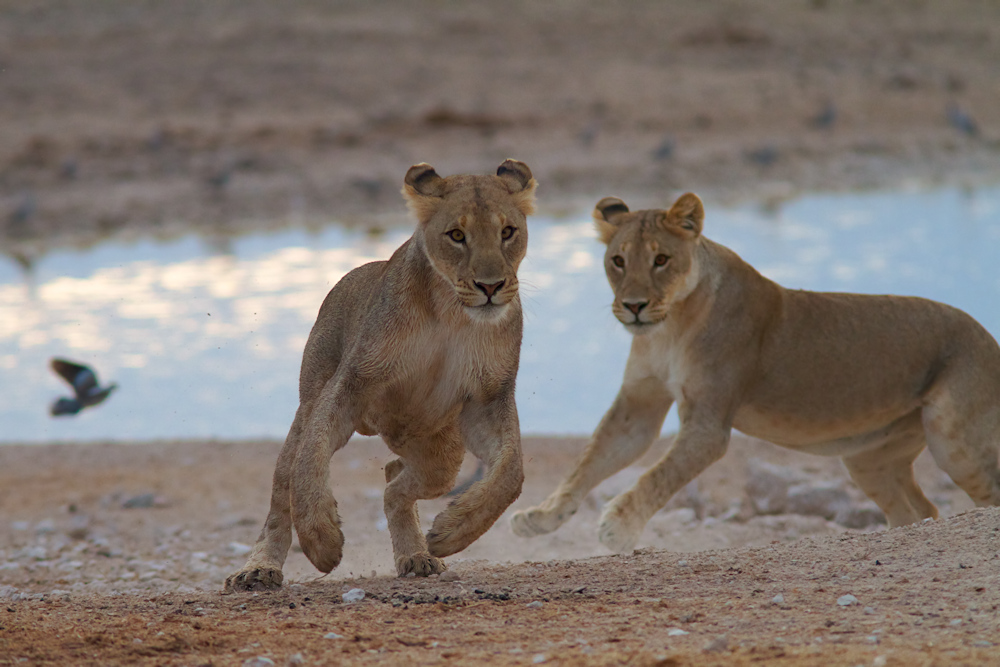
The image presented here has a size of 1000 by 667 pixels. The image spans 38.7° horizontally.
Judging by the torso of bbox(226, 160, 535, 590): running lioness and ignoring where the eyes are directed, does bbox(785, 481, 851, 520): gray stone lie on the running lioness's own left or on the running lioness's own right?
on the running lioness's own left

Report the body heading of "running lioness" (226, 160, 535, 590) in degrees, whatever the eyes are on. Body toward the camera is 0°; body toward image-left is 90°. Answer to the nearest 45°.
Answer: approximately 315°

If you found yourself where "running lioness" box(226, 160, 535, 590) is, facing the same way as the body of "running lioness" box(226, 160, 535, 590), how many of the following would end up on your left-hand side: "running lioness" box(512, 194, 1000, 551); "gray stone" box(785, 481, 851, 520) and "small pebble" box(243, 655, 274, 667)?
2

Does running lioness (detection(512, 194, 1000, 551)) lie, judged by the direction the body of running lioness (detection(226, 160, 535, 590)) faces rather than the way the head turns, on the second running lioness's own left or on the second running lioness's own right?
on the second running lioness's own left

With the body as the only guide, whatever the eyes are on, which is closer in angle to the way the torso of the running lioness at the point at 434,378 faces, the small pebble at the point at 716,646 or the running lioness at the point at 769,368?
the small pebble
